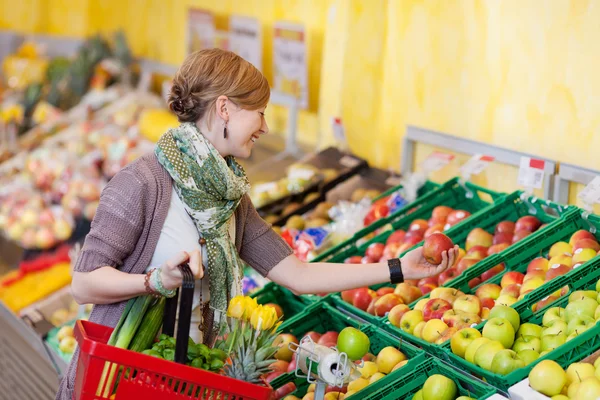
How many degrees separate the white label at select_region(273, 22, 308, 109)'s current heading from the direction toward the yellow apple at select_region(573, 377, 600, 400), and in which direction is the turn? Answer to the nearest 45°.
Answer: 0° — it already faces it

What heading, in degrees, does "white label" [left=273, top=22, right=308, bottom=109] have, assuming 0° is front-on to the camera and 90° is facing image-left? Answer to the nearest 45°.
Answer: approximately 0°

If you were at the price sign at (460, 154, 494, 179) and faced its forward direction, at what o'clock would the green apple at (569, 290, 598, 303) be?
The green apple is roughly at 10 o'clock from the price sign.

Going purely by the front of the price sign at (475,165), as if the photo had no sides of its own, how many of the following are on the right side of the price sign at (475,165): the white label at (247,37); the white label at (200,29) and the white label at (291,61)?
3

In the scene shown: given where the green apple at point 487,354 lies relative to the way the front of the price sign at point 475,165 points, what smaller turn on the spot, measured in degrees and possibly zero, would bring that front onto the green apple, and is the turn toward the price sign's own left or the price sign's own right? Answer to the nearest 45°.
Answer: approximately 45° to the price sign's own left

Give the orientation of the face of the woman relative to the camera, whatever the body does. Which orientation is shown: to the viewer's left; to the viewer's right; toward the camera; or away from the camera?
to the viewer's right

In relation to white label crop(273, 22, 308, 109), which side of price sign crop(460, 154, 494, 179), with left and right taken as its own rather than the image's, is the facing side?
right

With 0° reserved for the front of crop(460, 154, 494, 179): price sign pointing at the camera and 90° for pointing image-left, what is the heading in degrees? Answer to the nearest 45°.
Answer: approximately 45°
